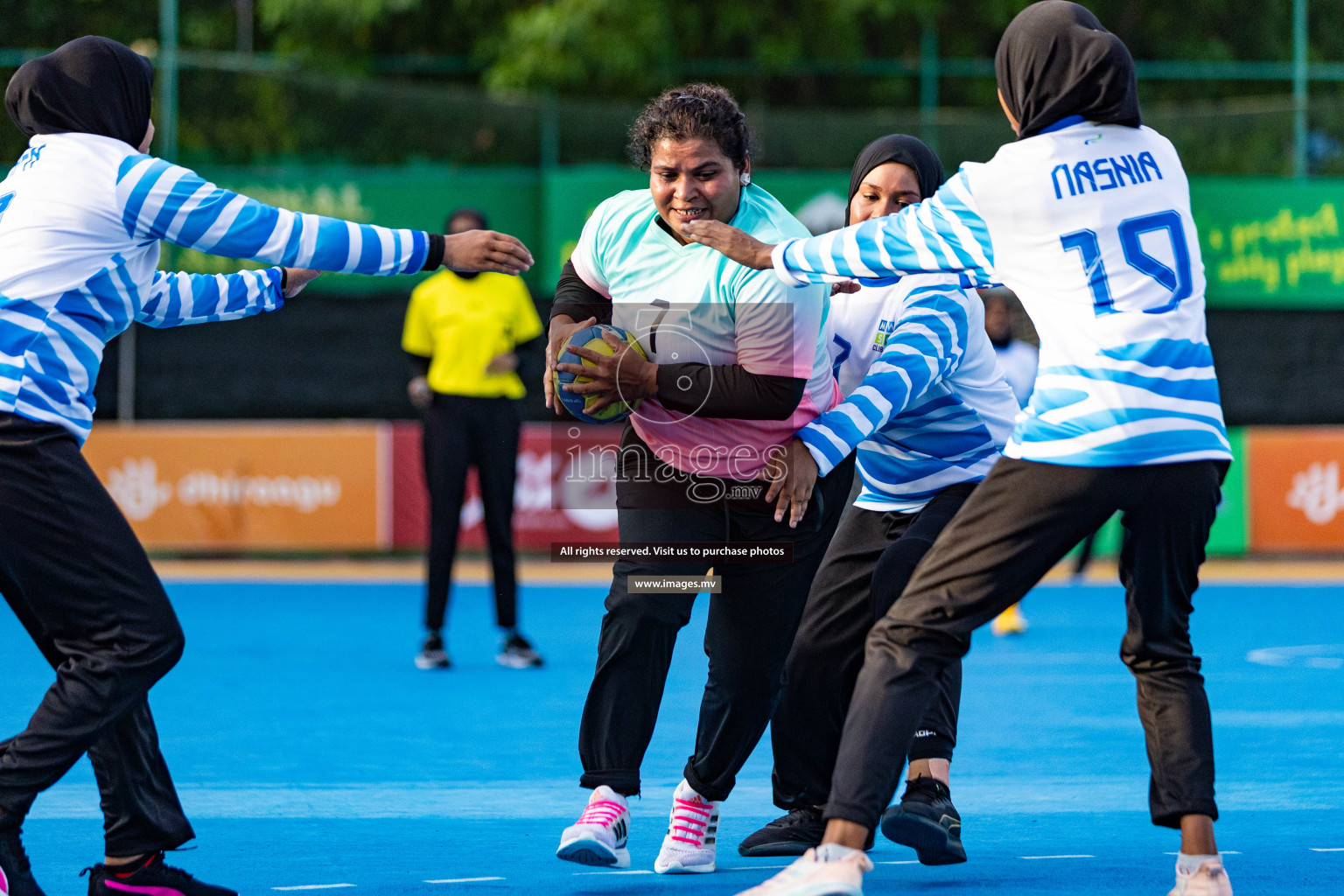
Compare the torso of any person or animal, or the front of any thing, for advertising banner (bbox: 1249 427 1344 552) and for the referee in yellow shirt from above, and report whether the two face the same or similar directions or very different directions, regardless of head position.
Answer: same or similar directions

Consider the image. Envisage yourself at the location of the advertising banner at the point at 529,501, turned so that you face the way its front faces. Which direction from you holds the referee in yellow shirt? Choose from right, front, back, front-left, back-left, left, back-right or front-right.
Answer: front

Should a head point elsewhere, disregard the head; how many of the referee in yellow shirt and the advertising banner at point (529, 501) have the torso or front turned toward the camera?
2

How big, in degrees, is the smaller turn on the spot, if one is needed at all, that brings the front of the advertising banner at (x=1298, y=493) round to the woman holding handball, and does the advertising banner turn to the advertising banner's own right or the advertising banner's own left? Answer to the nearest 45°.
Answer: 0° — it already faces them

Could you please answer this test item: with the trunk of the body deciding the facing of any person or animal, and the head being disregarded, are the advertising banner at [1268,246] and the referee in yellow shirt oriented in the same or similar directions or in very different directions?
same or similar directions

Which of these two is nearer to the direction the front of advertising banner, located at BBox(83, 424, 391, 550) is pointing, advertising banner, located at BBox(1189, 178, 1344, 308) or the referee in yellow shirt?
the referee in yellow shirt

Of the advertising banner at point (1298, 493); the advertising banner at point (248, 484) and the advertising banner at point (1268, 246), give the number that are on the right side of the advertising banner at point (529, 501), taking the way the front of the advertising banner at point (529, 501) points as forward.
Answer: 1

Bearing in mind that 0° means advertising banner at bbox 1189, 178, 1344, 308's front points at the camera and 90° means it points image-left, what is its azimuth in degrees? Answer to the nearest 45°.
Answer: approximately 0°

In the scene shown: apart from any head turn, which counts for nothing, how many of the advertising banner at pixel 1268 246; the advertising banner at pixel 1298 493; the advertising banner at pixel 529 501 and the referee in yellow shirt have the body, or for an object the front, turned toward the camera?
4

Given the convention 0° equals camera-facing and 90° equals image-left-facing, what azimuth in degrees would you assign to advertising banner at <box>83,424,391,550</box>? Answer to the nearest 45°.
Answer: approximately 0°

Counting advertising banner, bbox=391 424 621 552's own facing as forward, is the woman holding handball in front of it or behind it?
in front

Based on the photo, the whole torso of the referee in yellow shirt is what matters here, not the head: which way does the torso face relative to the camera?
toward the camera

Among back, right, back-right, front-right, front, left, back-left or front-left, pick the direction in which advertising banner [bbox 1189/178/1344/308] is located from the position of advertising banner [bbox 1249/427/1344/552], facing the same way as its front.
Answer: back

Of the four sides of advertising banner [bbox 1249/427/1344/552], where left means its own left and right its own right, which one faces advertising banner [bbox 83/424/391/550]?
right

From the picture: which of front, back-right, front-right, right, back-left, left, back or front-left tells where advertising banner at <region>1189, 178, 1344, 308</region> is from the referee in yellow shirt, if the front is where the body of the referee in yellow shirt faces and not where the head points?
back-left

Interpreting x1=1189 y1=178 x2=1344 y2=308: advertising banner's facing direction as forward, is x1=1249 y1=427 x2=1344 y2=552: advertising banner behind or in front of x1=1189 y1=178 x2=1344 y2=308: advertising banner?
in front

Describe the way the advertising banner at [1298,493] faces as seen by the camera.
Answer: facing the viewer
